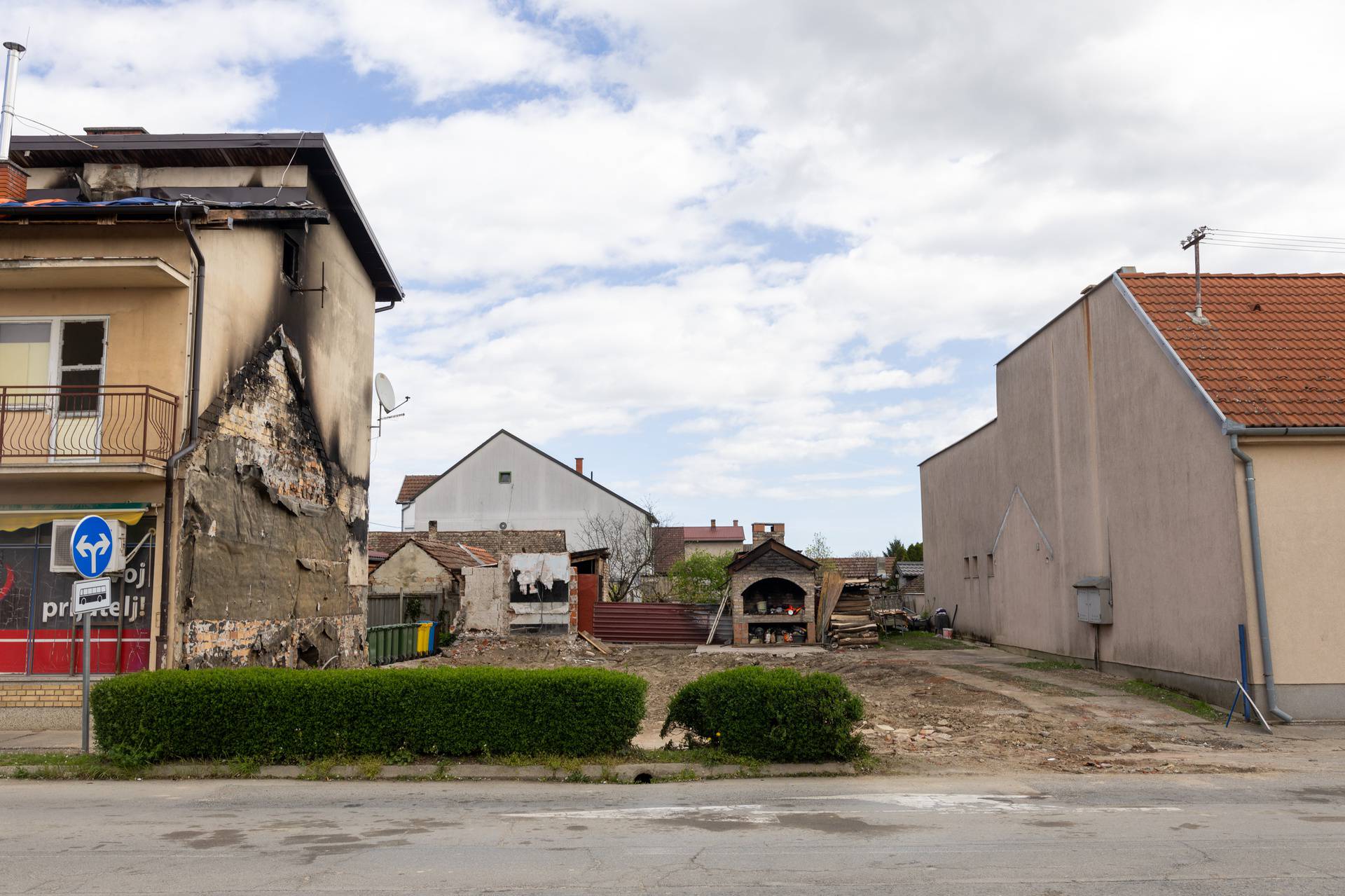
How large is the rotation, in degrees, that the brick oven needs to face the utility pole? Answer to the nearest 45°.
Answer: approximately 45° to its left

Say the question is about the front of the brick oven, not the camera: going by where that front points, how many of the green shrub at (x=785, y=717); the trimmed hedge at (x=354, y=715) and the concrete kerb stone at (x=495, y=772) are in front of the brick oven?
3

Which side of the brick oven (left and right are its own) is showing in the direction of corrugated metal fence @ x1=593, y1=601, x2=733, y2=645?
right

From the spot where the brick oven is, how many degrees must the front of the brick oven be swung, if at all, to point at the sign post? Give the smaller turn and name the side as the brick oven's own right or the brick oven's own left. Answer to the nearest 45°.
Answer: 0° — it already faces it

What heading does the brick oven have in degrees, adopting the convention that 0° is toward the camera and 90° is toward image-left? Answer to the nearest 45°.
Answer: approximately 0°

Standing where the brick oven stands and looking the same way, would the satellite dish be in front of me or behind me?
in front

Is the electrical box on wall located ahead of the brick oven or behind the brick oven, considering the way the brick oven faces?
ahead

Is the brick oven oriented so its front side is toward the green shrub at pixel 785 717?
yes

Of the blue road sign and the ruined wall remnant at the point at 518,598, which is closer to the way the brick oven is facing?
the blue road sign

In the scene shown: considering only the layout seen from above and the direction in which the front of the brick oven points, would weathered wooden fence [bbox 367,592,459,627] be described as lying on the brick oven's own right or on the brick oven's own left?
on the brick oven's own right

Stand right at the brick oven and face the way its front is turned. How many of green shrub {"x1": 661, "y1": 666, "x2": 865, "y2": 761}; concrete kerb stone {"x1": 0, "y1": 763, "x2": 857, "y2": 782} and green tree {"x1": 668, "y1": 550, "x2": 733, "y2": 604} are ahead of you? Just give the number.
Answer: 2

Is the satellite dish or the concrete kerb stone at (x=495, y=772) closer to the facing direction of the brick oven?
the concrete kerb stone
